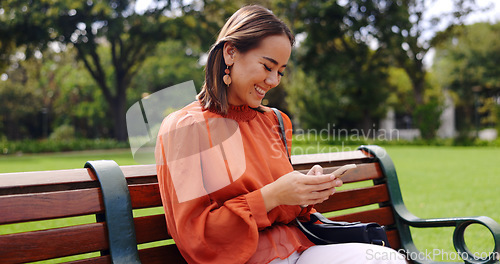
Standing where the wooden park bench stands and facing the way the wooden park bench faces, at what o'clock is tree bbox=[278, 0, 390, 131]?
The tree is roughly at 8 o'clock from the wooden park bench.

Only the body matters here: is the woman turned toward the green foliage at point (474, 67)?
no

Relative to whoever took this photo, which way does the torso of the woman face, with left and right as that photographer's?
facing the viewer and to the right of the viewer

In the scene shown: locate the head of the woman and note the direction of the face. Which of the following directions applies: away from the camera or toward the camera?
toward the camera

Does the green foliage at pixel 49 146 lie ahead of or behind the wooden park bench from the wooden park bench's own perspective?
behind

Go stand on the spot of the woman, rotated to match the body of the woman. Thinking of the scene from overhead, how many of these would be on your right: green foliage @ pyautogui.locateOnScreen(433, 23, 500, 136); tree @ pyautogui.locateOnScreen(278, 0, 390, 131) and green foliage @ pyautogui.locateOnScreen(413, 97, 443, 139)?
0

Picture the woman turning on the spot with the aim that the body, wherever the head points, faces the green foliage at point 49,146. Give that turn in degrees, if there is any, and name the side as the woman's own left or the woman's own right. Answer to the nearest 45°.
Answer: approximately 180°
